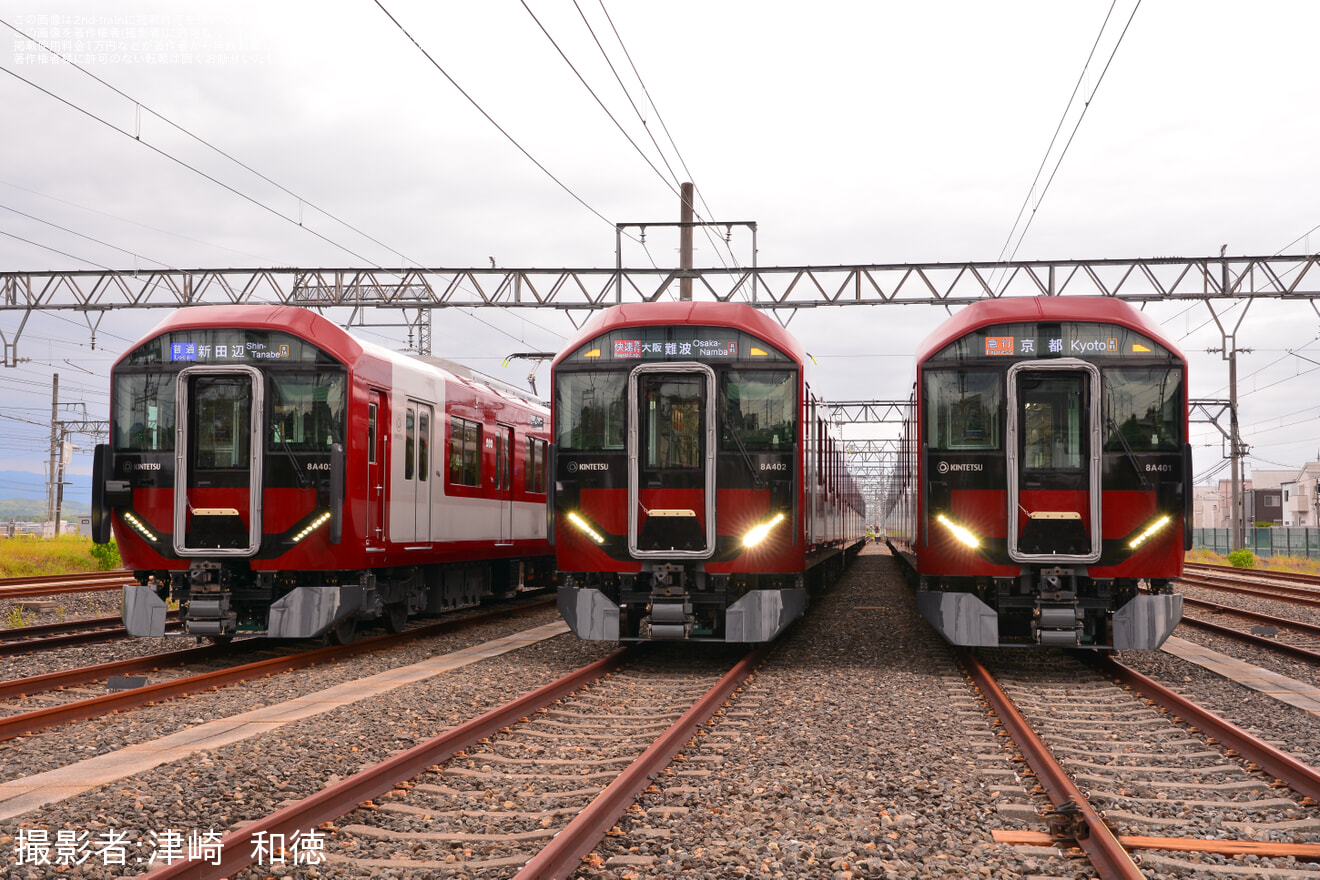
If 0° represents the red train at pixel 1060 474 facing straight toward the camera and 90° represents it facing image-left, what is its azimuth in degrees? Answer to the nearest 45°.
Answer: approximately 0°

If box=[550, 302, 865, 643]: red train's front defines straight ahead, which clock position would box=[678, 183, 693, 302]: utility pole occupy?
The utility pole is roughly at 6 o'clock from the red train.

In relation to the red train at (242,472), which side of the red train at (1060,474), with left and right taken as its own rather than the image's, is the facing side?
right

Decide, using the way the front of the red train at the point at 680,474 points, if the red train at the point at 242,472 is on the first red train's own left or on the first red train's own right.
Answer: on the first red train's own right

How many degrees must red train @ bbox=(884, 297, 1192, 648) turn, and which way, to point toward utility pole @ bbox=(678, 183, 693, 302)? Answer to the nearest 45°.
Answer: approximately 135° to its right

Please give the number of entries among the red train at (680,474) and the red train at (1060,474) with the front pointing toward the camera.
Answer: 2

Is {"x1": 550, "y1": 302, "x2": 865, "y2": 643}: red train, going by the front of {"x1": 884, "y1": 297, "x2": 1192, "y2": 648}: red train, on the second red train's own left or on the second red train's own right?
on the second red train's own right

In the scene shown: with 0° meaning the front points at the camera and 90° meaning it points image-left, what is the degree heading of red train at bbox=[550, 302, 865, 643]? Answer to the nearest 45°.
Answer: approximately 0°
